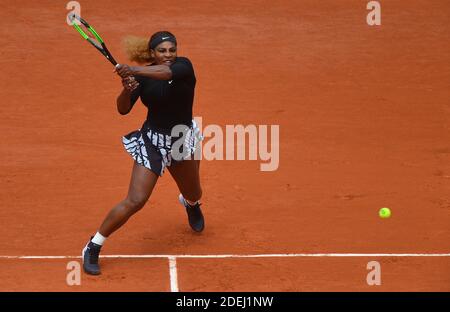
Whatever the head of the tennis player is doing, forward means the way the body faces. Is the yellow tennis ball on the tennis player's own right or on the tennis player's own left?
on the tennis player's own left

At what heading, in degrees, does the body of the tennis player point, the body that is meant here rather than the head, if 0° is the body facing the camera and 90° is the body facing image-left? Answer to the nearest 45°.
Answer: approximately 0°
